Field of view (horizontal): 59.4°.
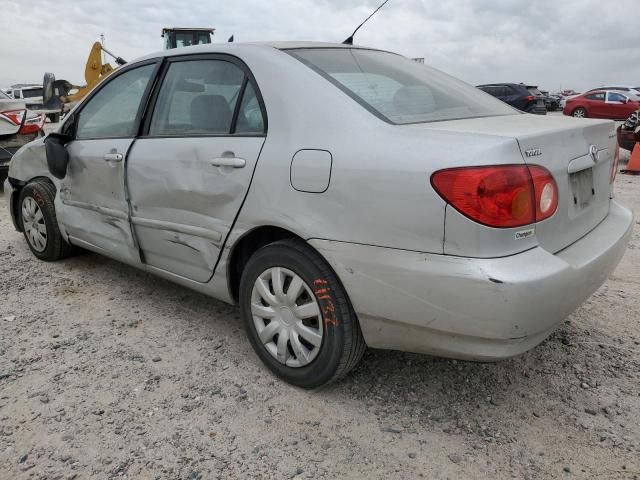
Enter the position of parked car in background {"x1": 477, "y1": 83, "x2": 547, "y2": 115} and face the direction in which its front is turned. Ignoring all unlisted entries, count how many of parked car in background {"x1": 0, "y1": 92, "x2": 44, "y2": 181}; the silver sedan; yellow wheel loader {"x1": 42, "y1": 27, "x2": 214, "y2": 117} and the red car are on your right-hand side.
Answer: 1

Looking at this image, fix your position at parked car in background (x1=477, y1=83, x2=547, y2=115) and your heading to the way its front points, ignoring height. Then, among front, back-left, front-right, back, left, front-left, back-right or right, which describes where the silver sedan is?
back-left

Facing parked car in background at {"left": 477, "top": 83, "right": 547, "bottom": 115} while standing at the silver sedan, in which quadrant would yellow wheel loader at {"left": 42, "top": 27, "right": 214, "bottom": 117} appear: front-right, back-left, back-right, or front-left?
front-left

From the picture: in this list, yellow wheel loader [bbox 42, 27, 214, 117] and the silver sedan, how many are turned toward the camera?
0

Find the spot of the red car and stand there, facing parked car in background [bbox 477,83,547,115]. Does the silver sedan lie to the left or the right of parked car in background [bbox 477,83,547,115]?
left

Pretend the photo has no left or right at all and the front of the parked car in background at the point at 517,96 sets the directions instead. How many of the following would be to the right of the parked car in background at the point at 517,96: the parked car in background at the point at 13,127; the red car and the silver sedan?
1

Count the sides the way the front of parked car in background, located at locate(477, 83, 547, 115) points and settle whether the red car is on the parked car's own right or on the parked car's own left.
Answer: on the parked car's own right

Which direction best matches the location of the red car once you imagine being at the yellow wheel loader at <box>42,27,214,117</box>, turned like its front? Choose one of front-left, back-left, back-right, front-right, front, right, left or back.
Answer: back

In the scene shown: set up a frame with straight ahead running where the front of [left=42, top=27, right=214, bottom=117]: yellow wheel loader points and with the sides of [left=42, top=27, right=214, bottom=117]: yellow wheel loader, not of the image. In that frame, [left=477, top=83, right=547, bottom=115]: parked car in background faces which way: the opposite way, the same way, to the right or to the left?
to the right

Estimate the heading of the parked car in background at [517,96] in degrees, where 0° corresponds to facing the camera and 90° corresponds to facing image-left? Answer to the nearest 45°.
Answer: approximately 135°

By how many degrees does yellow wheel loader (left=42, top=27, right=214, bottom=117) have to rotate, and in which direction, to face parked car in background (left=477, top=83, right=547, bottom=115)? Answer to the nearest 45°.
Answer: approximately 180°

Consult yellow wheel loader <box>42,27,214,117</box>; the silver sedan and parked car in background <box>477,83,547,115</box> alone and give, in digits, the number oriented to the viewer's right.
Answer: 0

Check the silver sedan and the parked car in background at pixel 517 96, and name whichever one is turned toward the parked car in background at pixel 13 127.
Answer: the silver sedan

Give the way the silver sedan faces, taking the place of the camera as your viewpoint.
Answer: facing away from the viewer and to the left of the viewer

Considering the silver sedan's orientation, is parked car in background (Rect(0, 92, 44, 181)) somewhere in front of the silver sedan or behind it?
in front

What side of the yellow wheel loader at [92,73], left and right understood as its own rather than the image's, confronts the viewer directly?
left

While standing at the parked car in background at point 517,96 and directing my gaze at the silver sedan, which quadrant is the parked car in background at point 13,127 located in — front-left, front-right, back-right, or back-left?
front-right
